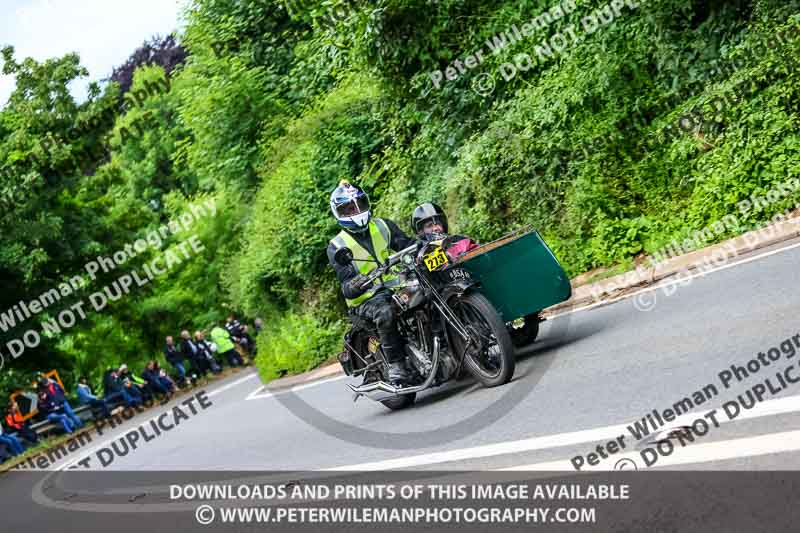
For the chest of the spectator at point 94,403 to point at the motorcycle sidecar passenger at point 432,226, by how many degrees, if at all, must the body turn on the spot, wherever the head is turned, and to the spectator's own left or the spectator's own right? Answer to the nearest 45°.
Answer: approximately 45° to the spectator's own right

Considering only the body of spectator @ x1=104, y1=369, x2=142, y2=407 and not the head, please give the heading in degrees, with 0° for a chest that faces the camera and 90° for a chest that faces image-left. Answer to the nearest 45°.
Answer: approximately 315°

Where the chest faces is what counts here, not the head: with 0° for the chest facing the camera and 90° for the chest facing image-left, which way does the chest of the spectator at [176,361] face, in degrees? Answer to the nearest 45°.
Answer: approximately 315°

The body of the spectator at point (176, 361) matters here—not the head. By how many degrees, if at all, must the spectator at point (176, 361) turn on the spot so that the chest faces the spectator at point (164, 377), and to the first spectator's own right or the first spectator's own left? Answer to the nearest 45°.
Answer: approximately 45° to the first spectator's own right

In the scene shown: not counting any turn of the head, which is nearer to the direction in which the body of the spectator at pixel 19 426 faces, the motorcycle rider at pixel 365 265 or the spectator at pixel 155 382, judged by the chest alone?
the motorcycle rider

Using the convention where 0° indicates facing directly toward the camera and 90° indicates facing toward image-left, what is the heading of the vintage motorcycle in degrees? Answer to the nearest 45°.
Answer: approximately 315°

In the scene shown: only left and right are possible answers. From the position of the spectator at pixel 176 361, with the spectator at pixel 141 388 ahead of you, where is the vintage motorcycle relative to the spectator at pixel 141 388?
left
